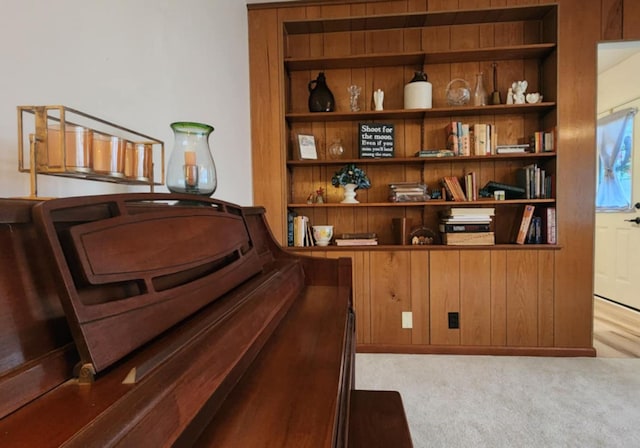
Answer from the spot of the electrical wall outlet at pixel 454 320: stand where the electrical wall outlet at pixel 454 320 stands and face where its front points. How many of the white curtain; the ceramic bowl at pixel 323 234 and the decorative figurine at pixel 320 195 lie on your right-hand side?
2

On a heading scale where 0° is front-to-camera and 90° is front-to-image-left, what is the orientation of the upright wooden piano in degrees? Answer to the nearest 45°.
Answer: approximately 315°

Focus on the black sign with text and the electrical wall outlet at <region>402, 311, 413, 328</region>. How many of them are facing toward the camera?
2

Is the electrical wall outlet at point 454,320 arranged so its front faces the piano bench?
yes

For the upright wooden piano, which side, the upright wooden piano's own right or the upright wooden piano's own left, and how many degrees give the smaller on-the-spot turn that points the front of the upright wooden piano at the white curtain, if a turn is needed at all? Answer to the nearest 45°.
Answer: approximately 90° to the upright wooden piano's own left
